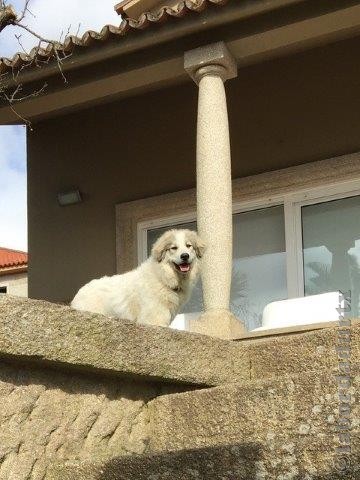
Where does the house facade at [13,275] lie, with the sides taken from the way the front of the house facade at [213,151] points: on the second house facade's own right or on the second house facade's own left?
on the second house facade's own right

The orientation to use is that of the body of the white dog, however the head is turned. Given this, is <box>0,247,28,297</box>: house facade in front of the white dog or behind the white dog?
behind

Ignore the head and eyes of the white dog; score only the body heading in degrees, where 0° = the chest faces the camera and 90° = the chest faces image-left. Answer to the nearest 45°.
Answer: approximately 315°

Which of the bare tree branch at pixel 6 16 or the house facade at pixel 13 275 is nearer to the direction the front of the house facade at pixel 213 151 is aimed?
the bare tree branch

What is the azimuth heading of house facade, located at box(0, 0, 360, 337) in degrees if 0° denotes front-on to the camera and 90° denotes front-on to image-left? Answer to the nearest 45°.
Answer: approximately 45°
